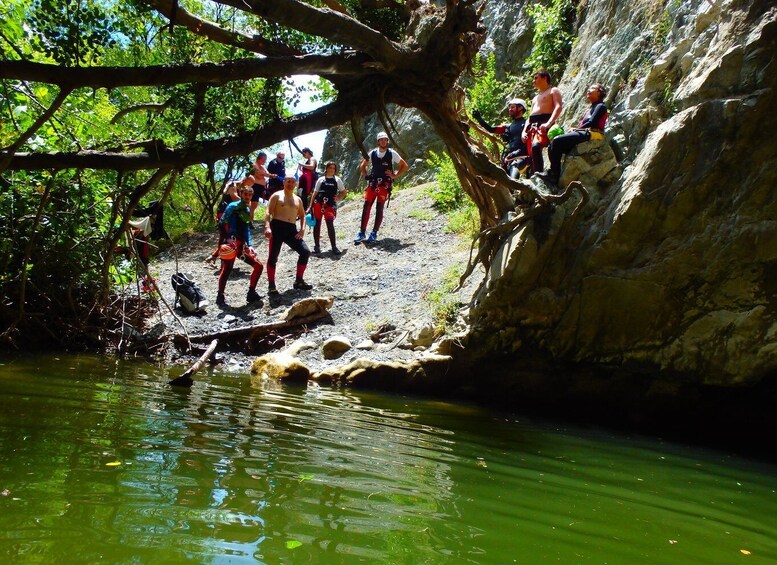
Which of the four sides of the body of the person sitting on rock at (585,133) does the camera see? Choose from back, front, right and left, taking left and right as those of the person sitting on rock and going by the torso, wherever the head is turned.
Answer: left

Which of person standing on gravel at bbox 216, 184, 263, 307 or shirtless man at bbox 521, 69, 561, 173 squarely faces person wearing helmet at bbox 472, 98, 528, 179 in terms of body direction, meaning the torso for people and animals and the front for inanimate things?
the shirtless man

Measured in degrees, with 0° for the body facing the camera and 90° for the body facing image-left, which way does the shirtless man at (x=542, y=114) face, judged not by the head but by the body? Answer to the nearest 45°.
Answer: approximately 45°

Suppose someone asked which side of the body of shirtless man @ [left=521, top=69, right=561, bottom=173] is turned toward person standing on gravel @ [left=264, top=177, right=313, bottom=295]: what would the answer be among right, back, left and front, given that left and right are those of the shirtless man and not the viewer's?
right
